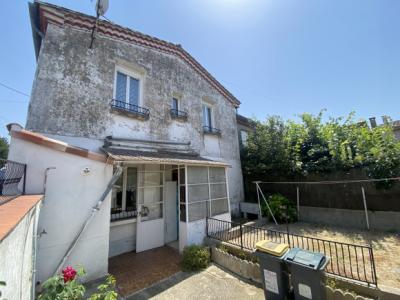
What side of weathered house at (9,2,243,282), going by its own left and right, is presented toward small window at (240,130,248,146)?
left

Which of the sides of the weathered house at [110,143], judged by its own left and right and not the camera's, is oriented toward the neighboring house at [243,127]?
left

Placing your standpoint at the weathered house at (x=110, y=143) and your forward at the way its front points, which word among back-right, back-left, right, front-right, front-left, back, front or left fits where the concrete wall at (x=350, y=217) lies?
front-left

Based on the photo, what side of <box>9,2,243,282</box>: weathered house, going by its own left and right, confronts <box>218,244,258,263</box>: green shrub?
front

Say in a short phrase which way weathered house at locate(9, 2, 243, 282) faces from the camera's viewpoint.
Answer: facing the viewer and to the right of the viewer

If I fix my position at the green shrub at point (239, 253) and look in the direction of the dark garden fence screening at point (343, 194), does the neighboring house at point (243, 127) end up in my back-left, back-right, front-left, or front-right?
front-left

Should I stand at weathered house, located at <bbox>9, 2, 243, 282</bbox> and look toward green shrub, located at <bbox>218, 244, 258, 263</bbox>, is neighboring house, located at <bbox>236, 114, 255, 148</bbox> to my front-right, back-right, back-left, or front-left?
back-left
